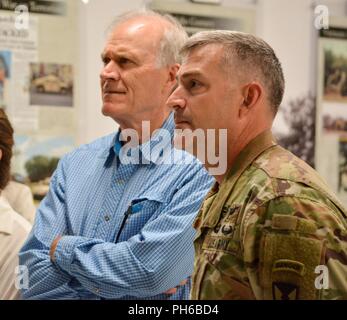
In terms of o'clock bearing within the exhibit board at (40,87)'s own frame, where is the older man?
The older man is roughly at 11 o'clock from the exhibit board.

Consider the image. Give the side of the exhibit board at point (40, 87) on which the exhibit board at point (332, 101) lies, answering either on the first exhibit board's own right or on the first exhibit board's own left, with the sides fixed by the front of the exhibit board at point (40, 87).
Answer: on the first exhibit board's own left

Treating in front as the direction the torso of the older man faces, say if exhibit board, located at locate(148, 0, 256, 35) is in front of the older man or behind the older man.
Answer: behind

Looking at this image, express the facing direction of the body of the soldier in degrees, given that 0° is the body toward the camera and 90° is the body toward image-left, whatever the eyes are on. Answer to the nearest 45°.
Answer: approximately 90°

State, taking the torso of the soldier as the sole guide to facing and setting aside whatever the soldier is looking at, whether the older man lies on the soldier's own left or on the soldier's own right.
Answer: on the soldier's own right

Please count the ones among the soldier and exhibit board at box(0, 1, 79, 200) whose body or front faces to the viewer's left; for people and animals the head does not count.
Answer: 1

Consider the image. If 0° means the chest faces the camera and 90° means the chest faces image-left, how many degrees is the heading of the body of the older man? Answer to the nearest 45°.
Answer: approximately 45°

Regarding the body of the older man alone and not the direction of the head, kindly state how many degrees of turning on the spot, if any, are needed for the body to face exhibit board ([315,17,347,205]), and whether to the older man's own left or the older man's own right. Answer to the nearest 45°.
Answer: approximately 180°
